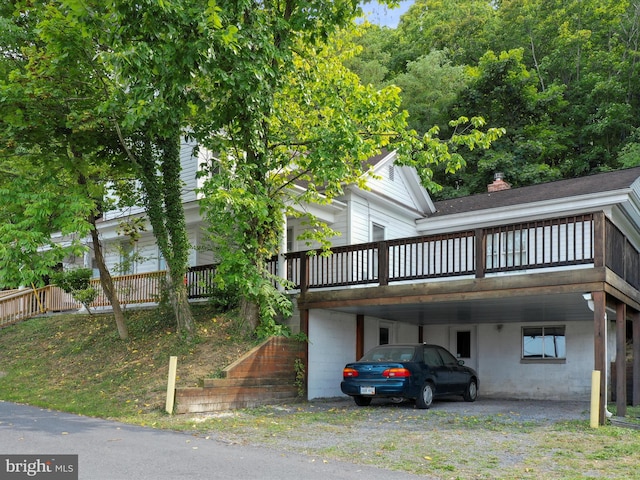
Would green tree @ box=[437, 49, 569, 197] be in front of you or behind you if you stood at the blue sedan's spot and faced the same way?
in front

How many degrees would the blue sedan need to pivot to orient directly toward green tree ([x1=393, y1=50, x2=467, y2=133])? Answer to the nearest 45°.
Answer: approximately 45° to its left

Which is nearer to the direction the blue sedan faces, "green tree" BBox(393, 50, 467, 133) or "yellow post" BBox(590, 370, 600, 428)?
the green tree

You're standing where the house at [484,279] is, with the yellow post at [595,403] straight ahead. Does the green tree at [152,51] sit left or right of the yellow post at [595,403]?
right

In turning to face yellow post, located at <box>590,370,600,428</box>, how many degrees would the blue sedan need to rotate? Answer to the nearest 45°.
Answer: approximately 90° to its right

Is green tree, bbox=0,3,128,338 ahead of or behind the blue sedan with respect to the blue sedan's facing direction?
behind

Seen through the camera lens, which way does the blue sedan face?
facing away from the viewer and to the right of the viewer
